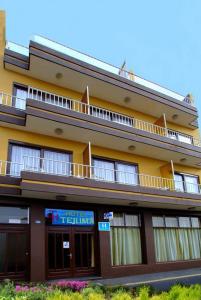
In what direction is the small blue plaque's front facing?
toward the camera

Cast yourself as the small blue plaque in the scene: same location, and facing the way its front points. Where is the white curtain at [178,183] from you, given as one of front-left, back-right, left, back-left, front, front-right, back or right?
back-left

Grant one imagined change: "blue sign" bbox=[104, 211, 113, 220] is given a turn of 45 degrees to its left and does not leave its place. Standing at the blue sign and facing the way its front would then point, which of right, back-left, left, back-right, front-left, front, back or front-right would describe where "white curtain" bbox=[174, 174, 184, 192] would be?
left

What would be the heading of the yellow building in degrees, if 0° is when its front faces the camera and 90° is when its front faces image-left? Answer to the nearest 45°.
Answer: approximately 315°

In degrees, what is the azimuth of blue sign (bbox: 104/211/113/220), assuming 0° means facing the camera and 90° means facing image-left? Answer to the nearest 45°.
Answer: approximately 0°

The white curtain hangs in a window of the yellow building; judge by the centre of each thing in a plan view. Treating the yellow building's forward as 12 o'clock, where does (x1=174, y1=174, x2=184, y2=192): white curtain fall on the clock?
The white curtain is roughly at 9 o'clock from the yellow building.

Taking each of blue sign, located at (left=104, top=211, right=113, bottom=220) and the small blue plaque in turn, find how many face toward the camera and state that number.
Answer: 2
